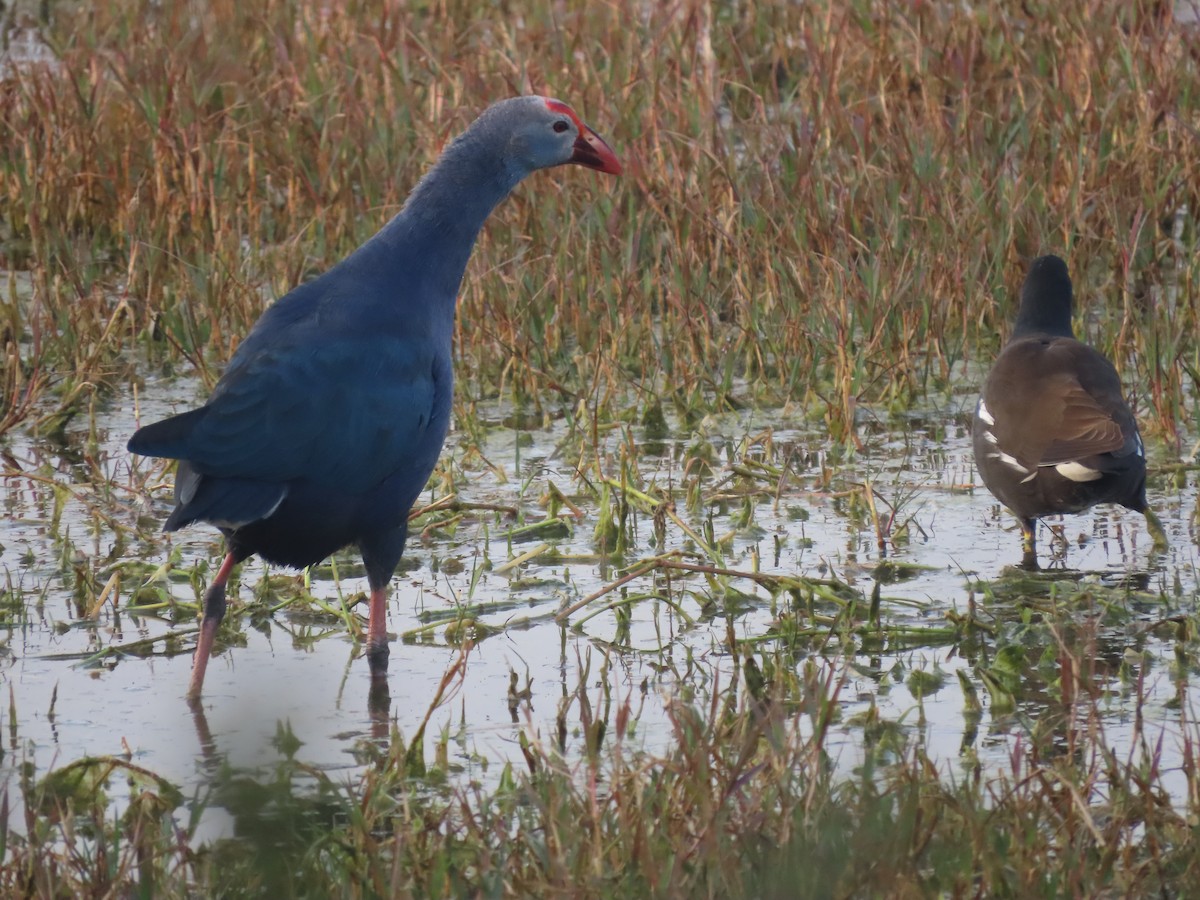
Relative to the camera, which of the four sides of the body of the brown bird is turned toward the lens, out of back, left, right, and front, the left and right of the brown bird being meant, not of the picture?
back

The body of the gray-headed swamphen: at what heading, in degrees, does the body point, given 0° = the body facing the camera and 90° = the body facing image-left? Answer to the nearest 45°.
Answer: approximately 270°

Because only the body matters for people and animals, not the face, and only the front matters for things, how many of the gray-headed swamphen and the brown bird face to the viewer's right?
1

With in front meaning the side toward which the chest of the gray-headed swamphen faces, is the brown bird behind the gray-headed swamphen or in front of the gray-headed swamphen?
in front

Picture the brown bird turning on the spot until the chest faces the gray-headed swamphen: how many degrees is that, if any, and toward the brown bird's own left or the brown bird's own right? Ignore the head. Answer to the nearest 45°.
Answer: approximately 135° to the brown bird's own left

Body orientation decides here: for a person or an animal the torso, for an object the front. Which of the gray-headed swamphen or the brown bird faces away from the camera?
the brown bird
